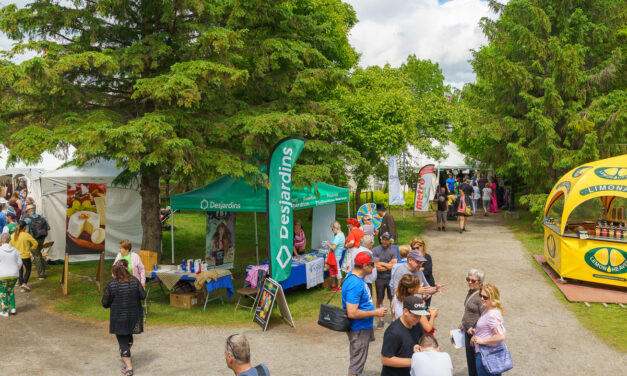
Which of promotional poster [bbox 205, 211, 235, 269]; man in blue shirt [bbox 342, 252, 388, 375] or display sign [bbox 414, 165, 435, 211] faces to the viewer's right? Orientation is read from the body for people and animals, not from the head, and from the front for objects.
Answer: the man in blue shirt

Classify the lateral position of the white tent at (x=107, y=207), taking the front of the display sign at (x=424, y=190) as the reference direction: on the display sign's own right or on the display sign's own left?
on the display sign's own right

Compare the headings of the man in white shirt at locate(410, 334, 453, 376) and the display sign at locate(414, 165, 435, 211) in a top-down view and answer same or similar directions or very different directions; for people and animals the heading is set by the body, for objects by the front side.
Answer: very different directions

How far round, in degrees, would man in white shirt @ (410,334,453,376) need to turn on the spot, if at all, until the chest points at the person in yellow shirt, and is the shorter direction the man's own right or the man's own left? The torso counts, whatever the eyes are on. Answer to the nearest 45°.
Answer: approximately 45° to the man's own left

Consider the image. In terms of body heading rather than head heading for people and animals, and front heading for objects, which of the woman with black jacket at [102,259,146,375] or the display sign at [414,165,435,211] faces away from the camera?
the woman with black jacket

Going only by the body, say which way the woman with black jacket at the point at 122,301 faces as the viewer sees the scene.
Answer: away from the camera

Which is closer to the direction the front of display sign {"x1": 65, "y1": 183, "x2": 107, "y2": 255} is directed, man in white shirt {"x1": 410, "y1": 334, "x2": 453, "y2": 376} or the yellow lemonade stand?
the man in white shirt

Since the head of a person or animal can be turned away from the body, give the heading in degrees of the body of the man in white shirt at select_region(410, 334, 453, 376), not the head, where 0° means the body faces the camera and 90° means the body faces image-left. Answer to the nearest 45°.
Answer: approximately 180°

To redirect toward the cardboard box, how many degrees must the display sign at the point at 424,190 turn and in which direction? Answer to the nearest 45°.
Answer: approximately 45° to its right

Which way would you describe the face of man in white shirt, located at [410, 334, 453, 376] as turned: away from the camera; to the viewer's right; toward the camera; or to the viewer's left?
away from the camera

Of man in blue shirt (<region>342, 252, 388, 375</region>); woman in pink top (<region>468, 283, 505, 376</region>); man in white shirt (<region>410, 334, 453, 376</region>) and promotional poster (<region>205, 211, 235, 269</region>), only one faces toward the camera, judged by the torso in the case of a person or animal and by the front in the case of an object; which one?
the promotional poster

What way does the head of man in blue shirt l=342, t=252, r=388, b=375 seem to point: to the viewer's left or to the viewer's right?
to the viewer's right

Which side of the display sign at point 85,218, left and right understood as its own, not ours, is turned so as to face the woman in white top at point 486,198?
left

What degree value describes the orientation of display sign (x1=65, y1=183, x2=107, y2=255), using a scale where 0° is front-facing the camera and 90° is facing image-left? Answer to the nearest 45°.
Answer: approximately 0°
